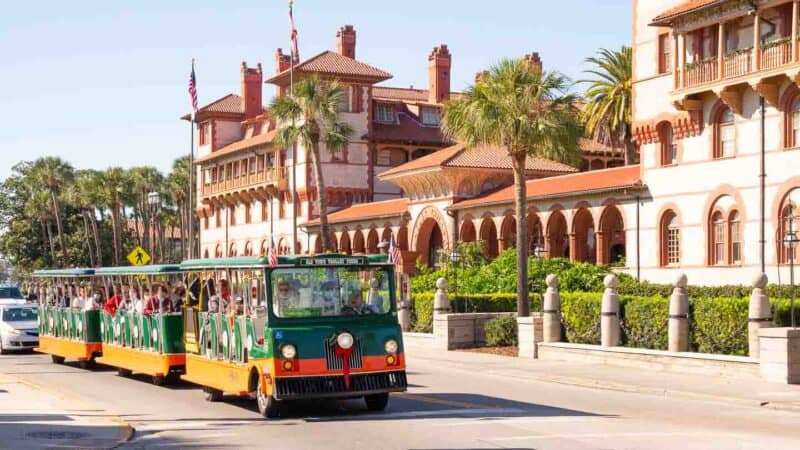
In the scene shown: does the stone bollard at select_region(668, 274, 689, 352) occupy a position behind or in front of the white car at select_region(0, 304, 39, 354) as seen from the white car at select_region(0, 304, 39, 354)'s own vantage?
in front

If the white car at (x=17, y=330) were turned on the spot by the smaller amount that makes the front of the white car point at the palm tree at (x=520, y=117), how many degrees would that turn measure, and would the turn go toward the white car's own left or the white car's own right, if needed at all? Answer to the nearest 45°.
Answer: approximately 45° to the white car's own left

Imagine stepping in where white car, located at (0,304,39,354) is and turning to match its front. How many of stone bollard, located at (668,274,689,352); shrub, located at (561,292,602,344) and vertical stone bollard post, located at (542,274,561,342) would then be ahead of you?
3

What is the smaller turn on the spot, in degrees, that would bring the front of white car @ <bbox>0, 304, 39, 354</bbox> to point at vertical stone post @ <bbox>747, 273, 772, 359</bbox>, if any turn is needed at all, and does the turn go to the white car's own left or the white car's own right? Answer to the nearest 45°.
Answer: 0° — it already faces it

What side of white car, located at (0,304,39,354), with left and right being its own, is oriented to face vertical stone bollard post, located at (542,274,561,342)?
left

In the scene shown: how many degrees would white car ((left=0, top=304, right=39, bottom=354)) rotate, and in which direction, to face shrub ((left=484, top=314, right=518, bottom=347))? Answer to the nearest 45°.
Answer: approximately 45° to its left

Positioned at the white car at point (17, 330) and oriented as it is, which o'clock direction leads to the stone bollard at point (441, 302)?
The stone bollard is roughly at 11 o'clock from the white car.

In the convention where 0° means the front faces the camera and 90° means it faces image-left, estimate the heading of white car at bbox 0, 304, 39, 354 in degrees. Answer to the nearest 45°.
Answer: approximately 315°

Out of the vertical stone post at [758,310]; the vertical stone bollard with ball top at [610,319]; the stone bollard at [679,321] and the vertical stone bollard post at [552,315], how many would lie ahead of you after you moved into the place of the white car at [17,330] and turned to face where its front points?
4

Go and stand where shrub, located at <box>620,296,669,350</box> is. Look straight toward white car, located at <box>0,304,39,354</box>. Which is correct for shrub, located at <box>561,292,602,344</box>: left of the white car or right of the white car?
right

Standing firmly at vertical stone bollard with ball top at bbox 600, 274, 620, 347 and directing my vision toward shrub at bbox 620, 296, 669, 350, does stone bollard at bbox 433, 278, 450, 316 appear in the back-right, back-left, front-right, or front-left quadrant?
back-left
